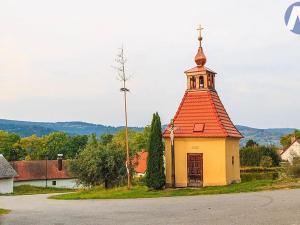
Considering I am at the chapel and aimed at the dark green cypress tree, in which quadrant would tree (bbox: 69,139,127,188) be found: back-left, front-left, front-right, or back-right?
front-right

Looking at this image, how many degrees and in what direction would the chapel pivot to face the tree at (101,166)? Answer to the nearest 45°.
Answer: approximately 135° to its right

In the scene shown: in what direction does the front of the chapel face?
toward the camera

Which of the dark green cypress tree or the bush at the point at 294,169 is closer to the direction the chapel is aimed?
the dark green cypress tree

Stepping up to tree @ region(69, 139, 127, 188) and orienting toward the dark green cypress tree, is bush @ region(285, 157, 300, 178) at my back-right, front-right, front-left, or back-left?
front-left

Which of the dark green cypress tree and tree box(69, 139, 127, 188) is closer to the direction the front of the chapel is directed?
the dark green cypress tree

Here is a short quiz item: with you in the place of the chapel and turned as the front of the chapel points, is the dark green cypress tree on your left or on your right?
on your right

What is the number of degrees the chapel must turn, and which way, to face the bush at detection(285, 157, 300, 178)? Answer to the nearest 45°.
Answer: approximately 90° to its left
